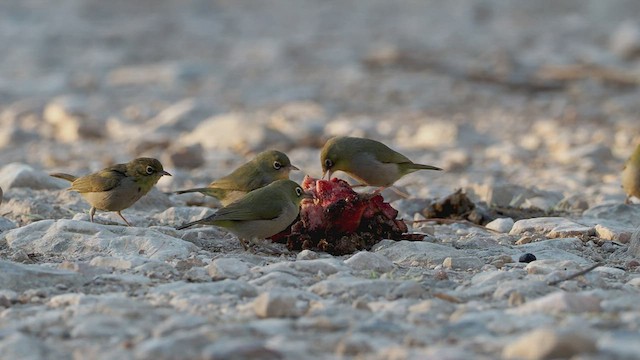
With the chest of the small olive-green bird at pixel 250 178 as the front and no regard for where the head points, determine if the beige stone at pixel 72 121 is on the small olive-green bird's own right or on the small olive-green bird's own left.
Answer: on the small olive-green bird's own left

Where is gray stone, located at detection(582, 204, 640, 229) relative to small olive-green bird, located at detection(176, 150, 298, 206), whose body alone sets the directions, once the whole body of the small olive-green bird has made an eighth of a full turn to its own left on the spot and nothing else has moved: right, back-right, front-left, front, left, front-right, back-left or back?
front-right

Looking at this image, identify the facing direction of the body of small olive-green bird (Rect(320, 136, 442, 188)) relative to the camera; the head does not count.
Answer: to the viewer's left

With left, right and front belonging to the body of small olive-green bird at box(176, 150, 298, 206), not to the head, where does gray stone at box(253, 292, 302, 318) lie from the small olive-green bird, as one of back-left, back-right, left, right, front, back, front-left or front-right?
right

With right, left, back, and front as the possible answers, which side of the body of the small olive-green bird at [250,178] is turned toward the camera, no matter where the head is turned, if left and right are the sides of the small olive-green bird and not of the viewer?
right

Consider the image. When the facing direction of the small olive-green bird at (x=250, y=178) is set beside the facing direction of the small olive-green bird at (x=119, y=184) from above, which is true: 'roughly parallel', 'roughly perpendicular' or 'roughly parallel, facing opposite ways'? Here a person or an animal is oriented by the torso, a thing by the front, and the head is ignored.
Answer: roughly parallel

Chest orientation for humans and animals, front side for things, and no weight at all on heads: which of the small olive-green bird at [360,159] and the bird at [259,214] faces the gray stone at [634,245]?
the bird

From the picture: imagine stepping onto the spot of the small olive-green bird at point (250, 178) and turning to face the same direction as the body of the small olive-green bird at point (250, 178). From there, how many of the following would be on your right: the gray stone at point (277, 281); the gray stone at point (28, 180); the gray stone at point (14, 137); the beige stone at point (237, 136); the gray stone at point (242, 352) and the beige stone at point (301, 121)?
2

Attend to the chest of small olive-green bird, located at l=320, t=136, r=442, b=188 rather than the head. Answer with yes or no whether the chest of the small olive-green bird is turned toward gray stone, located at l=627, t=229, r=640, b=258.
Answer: no

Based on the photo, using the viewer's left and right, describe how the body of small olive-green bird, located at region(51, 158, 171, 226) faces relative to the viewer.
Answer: facing to the right of the viewer

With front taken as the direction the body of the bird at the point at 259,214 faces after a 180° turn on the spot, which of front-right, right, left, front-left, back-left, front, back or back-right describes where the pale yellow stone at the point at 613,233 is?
back

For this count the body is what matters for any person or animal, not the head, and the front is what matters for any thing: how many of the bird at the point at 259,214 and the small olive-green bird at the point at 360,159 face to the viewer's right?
1

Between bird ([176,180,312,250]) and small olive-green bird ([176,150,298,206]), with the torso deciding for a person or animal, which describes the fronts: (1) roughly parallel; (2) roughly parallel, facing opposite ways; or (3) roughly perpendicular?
roughly parallel

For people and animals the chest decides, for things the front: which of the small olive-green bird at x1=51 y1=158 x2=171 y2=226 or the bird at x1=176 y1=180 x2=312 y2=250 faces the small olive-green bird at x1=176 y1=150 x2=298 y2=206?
the small olive-green bird at x1=51 y1=158 x2=171 y2=226

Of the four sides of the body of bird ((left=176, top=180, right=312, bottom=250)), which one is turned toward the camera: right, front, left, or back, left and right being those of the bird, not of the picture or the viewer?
right

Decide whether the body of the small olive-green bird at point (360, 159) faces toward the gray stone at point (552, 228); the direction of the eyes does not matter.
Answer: no

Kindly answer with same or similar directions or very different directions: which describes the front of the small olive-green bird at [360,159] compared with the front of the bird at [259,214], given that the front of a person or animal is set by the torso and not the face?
very different directions

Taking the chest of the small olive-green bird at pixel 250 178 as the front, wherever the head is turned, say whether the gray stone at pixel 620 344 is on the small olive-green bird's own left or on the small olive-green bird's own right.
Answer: on the small olive-green bird's own right

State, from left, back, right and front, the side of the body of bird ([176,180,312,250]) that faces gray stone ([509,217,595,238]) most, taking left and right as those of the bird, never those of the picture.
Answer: front
